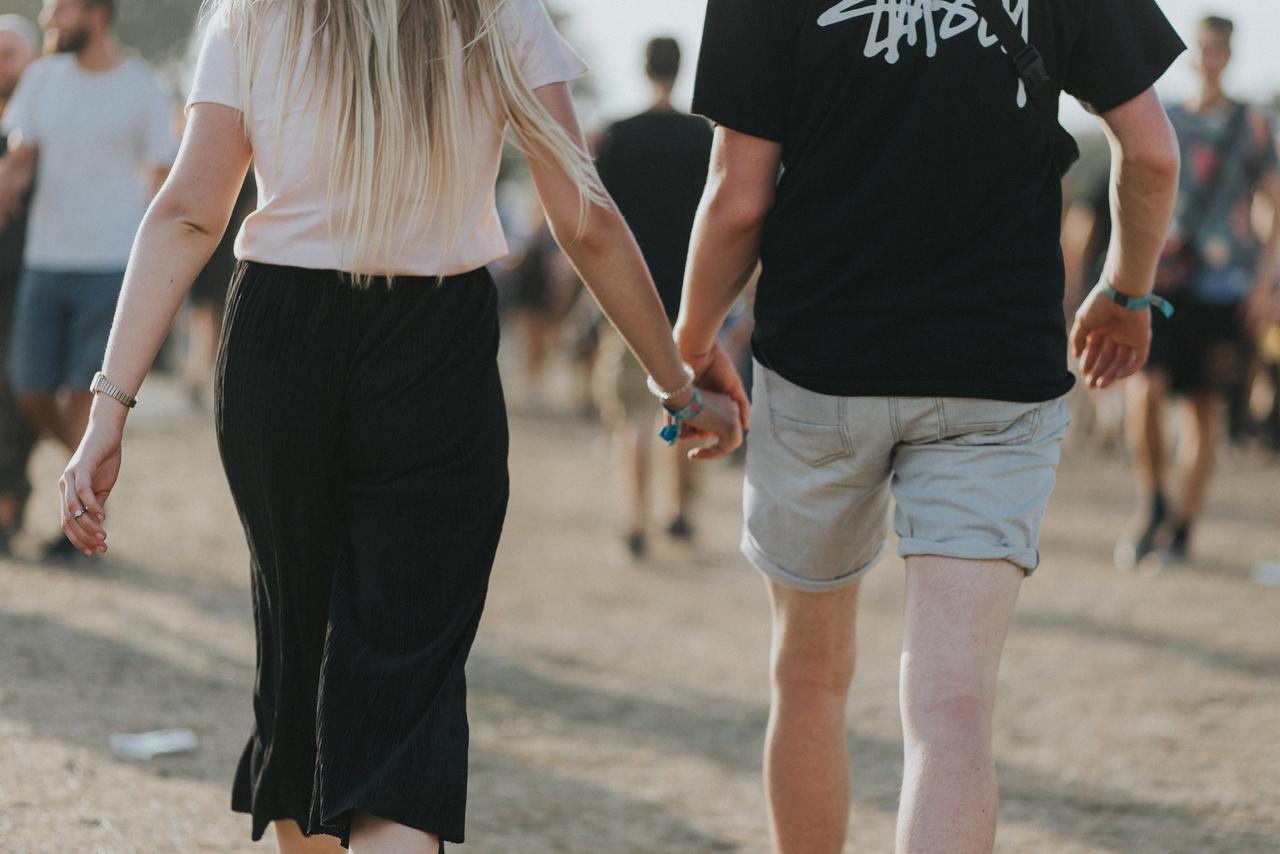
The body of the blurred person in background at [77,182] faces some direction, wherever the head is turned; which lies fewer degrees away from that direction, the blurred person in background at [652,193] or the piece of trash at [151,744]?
the piece of trash

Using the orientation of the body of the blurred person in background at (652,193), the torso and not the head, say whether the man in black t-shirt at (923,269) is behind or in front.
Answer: behind

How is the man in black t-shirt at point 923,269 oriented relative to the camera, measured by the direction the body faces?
away from the camera

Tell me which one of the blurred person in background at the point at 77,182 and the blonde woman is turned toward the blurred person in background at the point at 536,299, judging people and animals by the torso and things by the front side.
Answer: the blonde woman

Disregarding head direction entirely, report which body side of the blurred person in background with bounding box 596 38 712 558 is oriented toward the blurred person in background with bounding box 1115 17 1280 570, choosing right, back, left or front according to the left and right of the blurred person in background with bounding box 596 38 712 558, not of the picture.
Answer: right

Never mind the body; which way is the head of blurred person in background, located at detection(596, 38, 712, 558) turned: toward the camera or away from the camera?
away from the camera

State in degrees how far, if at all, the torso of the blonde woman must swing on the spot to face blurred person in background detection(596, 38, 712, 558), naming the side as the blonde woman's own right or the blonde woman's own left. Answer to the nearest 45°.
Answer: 0° — they already face them

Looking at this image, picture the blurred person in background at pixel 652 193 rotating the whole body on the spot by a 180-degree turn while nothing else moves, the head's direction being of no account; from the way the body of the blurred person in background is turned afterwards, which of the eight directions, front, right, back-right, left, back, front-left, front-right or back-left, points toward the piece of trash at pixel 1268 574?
left

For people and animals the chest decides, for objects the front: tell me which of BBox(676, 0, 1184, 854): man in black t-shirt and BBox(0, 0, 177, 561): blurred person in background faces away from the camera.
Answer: the man in black t-shirt

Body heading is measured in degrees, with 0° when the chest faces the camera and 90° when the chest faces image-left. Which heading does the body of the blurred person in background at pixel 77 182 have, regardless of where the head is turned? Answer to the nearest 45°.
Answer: approximately 45°

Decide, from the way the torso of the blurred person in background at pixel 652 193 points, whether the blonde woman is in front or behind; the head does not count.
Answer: behind

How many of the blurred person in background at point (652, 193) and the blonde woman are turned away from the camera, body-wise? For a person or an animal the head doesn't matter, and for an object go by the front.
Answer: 2

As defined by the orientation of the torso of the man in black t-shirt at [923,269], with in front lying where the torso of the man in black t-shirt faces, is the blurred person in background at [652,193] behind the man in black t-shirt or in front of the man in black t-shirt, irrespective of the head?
in front

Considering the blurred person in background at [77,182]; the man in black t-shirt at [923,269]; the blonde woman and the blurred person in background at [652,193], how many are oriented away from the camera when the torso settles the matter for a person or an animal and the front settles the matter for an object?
3

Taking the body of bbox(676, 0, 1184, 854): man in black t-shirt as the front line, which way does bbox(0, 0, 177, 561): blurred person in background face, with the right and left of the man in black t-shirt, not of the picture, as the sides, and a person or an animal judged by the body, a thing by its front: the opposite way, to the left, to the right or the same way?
the opposite way

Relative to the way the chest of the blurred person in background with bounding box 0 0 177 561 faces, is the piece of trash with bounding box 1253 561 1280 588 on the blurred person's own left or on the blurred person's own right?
on the blurred person's own left

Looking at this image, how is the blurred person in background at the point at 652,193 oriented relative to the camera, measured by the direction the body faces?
away from the camera

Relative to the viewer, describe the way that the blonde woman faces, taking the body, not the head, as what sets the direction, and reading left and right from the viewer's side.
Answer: facing away from the viewer
